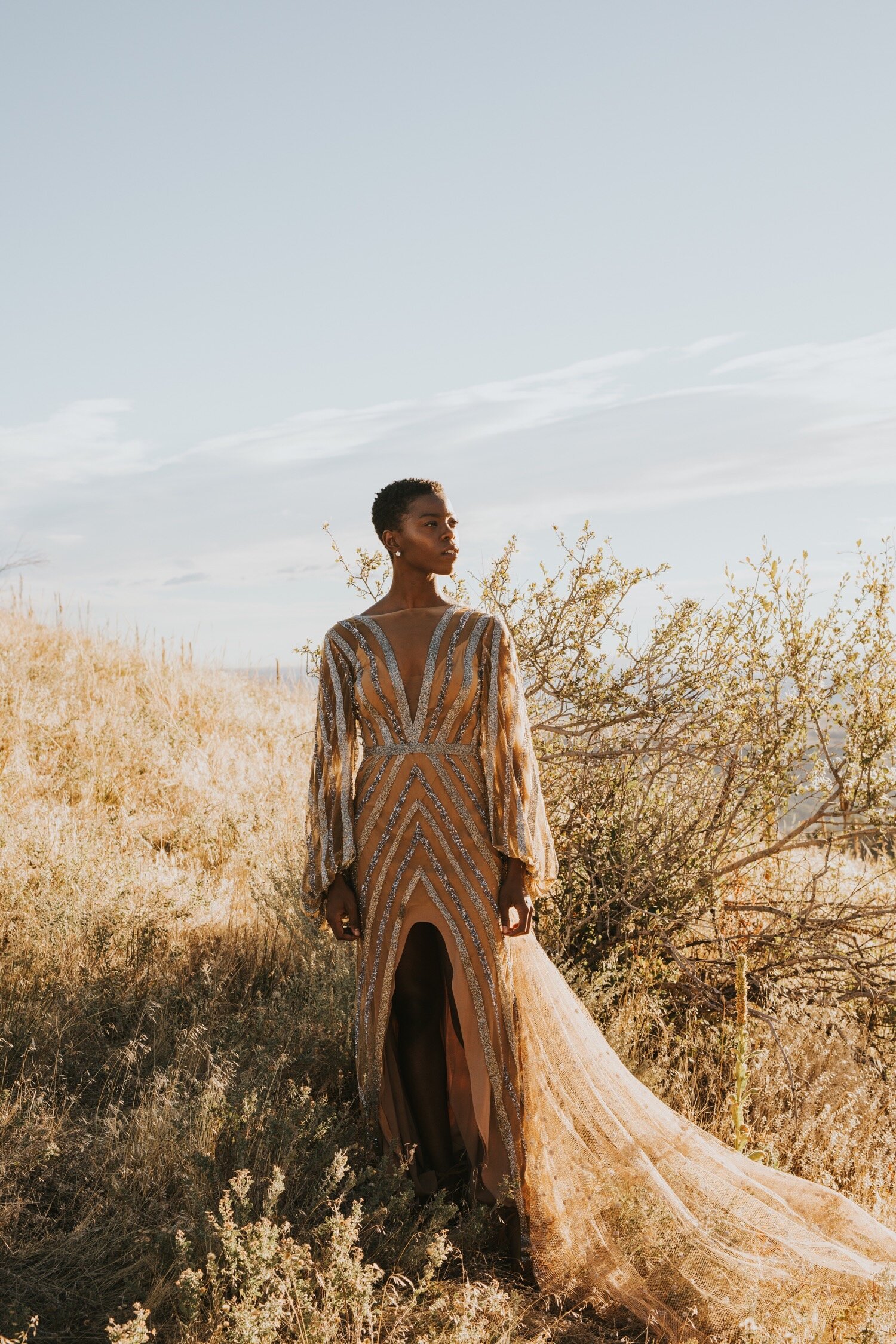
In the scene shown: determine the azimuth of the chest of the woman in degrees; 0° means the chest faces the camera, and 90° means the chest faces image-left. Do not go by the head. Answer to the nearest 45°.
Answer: approximately 0°
